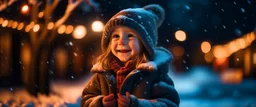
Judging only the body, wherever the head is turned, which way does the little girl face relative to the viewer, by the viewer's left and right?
facing the viewer and to the left of the viewer
